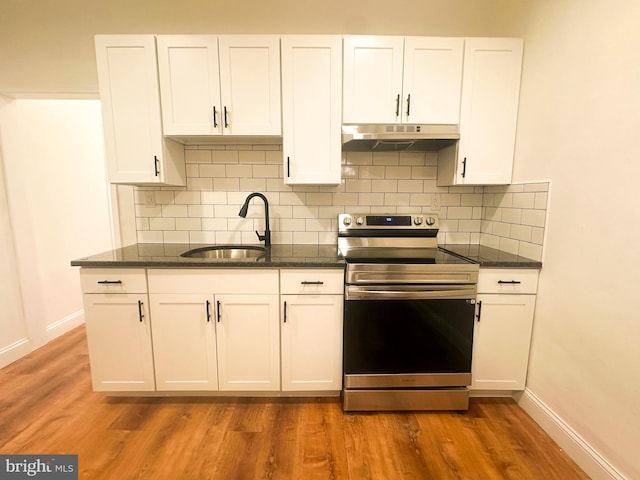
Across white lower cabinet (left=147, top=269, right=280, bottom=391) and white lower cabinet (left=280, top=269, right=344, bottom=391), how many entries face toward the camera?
2

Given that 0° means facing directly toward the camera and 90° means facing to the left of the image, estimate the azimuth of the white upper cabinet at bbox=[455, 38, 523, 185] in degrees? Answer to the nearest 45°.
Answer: approximately 0°

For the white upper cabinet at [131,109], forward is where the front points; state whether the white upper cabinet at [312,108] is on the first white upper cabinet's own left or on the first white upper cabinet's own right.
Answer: on the first white upper cabinet's own left

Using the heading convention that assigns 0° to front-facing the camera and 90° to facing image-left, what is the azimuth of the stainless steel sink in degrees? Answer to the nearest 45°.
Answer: approximately 0°

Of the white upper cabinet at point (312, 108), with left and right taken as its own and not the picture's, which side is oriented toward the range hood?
left

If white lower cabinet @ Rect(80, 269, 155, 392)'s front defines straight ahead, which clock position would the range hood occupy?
The range hood is roughly at 10 o'clock from the white lower cabinet.
